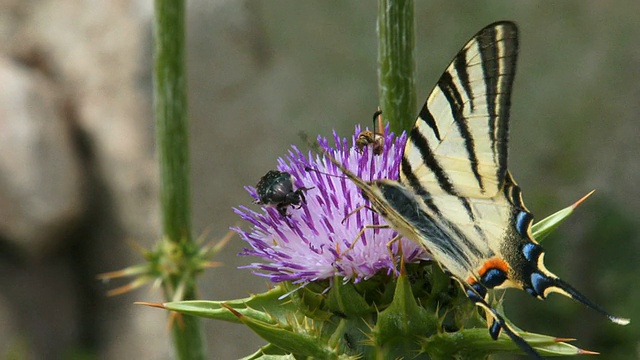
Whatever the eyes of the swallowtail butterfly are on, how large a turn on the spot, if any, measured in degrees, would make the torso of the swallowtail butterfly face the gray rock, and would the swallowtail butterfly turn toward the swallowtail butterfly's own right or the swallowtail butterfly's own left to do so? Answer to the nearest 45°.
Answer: approximately 45° to the swallowtail butterfly's own right

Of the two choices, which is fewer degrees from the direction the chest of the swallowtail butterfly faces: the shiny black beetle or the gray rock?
the shiny black beetle

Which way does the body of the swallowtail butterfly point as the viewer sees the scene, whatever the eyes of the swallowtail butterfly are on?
to the viewer's left
